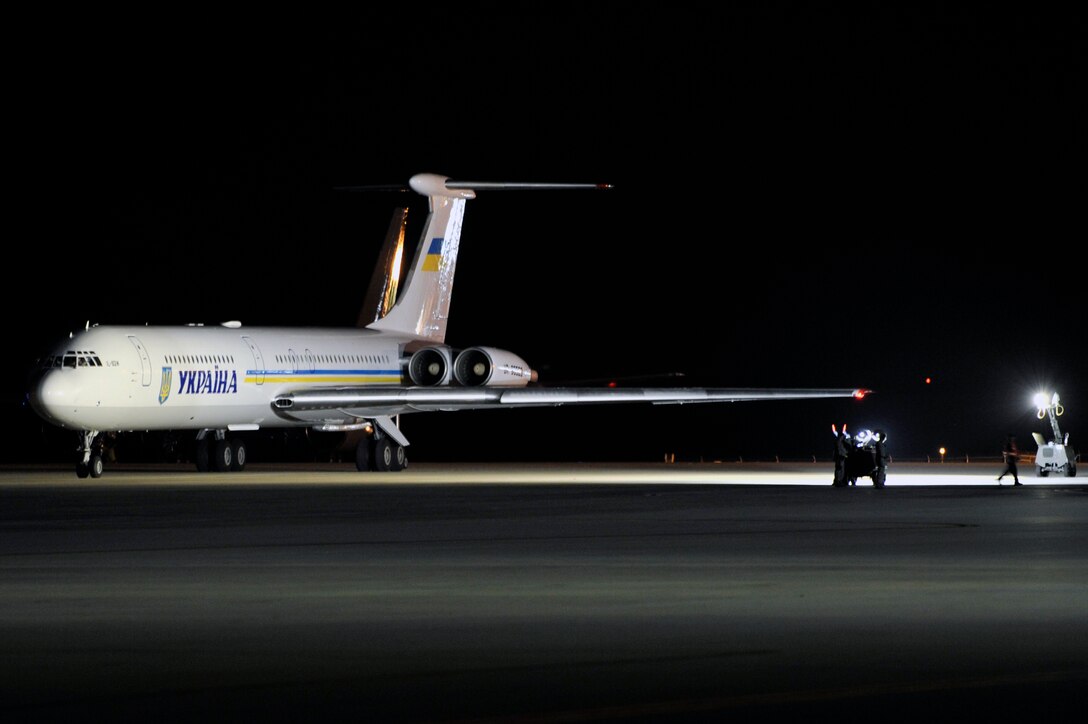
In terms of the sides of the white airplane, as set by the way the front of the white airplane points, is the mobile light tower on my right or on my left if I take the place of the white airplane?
on my left

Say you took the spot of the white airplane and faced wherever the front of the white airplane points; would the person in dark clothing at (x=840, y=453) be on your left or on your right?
on your left

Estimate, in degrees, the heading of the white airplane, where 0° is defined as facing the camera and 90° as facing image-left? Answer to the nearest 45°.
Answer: approximately 45°

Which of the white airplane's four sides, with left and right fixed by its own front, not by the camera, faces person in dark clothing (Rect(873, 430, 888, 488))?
left
